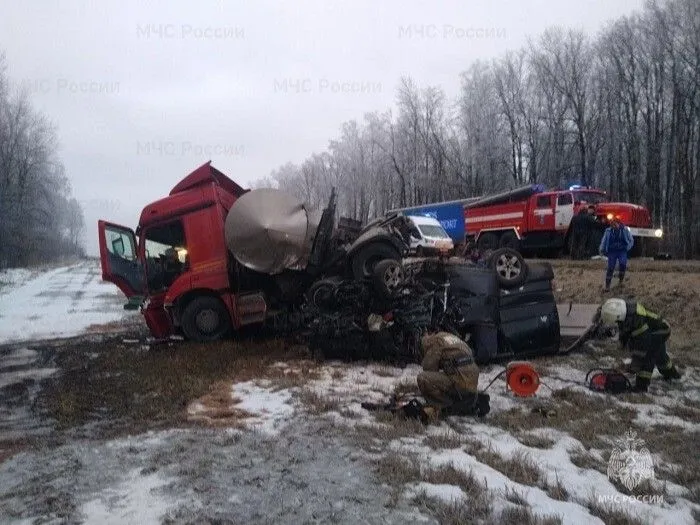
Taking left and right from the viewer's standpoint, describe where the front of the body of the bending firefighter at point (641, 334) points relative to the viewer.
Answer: facing to the left of the viewer

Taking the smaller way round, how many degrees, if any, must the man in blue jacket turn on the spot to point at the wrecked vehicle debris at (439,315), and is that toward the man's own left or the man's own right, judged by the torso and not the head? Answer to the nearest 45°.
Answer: approximately 45° to the man's own right

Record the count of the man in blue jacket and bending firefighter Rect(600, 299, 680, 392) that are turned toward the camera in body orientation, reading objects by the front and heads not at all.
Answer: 1

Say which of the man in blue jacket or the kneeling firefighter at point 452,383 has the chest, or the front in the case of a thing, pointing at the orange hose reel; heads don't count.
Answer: the man in blue jacket

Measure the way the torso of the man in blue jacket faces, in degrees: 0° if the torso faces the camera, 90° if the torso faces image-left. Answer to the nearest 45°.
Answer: approximately 0°

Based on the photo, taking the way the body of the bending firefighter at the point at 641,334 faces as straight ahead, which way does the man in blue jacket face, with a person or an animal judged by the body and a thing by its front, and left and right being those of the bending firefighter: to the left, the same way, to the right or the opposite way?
to the left

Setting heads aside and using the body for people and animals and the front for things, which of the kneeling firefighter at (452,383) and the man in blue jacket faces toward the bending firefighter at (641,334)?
the man in blue jacket

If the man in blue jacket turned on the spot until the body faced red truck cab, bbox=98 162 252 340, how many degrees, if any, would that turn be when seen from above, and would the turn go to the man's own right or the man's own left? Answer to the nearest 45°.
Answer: approximately 45° to the man's own right
